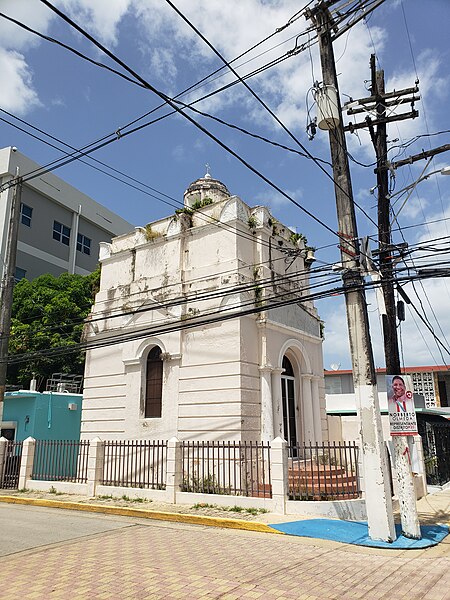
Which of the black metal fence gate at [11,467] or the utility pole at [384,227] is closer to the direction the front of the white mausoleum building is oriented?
the utility pole

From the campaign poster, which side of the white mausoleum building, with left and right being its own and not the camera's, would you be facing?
front

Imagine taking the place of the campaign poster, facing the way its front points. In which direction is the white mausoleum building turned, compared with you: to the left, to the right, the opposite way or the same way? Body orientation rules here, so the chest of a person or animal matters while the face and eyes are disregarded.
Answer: to the left

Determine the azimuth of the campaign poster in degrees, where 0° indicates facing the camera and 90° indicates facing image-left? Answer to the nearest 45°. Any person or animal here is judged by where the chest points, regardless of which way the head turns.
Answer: approximately 0°

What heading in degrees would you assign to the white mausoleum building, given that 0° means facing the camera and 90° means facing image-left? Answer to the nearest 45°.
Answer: approximately 315°

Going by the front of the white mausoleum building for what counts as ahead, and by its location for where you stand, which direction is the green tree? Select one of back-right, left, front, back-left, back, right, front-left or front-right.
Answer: back

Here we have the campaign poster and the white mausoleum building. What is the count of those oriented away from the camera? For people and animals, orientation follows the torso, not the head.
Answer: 0

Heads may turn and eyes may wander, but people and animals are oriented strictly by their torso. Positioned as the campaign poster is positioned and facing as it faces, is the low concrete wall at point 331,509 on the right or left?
on its right
